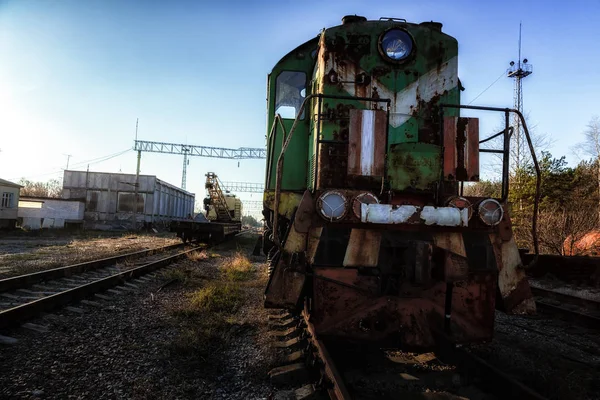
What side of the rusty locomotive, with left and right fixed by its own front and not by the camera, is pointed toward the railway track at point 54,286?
right

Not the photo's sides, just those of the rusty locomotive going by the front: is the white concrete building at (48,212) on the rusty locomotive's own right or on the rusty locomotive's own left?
on the rusty locomotive's own right

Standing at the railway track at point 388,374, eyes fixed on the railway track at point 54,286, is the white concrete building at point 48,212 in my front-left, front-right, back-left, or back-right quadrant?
front-right

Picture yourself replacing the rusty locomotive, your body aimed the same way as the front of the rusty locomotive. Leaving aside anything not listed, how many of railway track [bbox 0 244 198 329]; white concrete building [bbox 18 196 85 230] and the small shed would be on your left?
0

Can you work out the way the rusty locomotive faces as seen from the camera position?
facing the viewer

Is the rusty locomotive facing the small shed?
no

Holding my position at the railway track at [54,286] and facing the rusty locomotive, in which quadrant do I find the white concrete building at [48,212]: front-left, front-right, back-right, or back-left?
back-left

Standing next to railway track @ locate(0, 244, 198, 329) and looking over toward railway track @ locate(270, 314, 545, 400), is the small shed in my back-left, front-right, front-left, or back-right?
back-left

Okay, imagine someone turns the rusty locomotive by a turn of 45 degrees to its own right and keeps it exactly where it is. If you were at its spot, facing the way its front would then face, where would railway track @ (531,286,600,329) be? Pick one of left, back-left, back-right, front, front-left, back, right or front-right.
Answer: back
